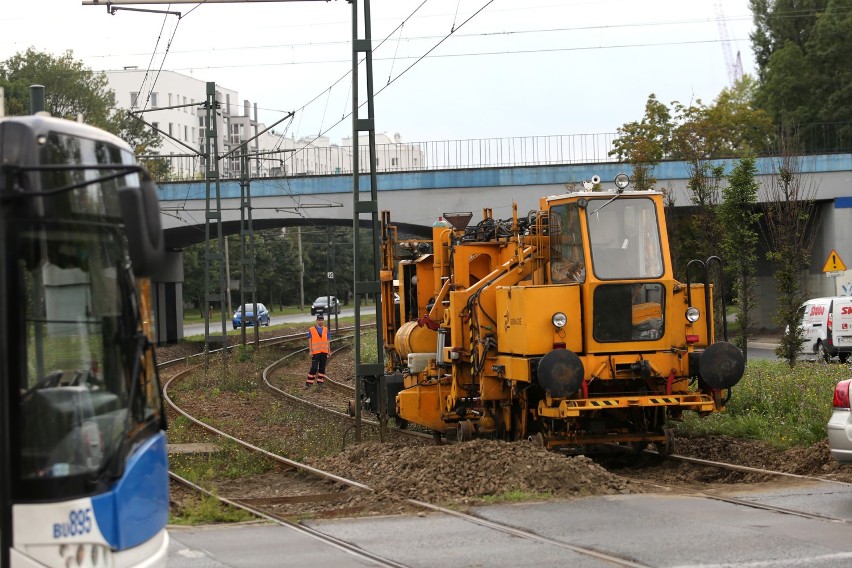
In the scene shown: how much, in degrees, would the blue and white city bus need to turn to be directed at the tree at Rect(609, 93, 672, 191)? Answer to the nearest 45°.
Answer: approximately 90° to its left

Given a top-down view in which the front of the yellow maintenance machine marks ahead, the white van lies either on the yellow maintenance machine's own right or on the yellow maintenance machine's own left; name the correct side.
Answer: on the yellow maintenance machine's own left

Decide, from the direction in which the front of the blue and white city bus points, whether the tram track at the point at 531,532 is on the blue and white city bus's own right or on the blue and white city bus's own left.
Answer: on the blue and white city bus's own left

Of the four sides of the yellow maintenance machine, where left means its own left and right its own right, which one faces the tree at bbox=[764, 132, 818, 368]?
left

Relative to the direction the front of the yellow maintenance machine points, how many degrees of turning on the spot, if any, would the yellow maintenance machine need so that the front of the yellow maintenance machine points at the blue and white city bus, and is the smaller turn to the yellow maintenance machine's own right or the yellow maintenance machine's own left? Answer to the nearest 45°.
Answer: approximately 45° to the yellow maintenance machine's own right

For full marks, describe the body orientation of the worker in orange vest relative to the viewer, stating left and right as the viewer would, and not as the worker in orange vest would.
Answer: facing the viewer

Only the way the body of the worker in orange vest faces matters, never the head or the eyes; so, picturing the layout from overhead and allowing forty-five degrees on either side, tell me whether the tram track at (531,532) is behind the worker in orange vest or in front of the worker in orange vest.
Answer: in front

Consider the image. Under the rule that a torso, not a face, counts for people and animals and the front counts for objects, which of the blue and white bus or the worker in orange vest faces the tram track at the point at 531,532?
the worker in orange vest

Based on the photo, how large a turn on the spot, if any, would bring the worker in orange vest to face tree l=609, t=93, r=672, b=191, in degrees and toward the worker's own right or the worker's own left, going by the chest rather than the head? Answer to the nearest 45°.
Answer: approximately 135° to the worker's own left

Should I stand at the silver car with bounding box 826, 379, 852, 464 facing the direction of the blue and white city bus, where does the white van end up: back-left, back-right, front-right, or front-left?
back-right

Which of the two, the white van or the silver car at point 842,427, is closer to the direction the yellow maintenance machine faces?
the silver car

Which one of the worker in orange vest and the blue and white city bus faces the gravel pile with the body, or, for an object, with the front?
the worker in orange vest

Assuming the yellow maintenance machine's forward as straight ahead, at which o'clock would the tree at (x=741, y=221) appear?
The tree is roughly at 8 o'clock from the yellow maintenance machine.

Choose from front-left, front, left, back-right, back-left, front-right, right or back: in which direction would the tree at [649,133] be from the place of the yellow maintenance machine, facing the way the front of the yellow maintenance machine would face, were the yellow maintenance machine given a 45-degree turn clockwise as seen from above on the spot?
back

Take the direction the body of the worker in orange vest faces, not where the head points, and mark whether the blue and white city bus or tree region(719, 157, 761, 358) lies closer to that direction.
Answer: the blue and white city bus

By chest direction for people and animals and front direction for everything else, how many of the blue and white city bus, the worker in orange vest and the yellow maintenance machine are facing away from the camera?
0

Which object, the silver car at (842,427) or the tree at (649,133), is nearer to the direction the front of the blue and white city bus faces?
the silver car
